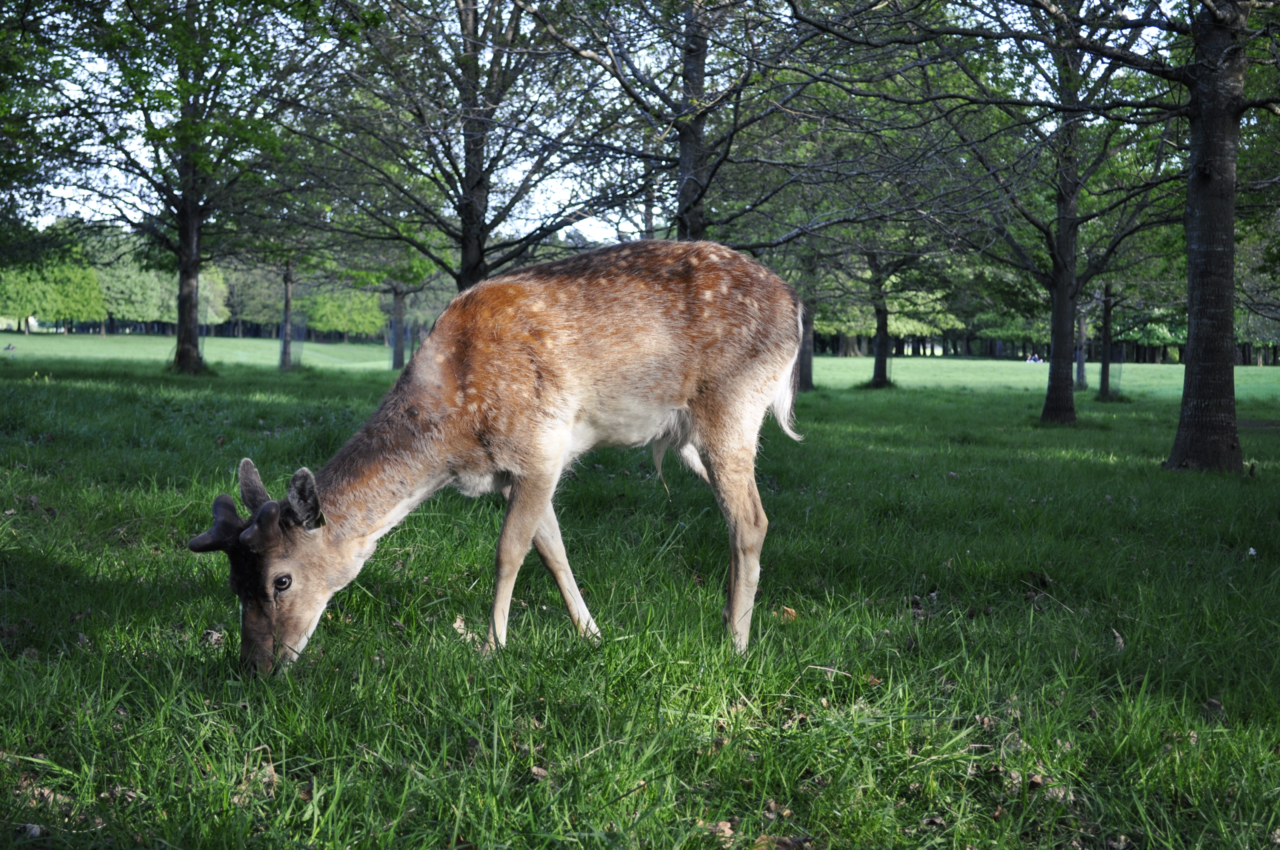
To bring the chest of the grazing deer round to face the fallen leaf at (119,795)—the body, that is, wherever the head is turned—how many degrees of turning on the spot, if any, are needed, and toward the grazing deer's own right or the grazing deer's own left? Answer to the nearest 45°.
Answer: approximately 45° to the grazing deer's own left

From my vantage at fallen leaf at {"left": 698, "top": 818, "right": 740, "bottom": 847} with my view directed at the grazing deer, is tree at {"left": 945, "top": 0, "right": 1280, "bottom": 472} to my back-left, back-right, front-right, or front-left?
front-right

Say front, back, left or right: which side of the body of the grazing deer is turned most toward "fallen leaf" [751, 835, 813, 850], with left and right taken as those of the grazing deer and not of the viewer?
left

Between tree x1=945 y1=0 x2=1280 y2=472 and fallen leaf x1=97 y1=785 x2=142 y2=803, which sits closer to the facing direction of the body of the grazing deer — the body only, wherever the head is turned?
the fallen leaf

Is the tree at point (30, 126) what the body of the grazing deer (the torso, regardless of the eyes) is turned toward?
no

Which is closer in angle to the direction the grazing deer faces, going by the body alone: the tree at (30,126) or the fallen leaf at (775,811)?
the tree

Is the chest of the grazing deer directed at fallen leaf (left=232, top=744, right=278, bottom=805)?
no

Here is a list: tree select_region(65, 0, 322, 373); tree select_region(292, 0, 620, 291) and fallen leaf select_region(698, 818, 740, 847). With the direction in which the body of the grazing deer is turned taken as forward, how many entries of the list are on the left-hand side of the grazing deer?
1

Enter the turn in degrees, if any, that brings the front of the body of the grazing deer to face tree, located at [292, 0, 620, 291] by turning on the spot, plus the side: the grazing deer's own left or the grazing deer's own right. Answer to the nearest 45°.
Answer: approximately 90° to the grazing deer's own right

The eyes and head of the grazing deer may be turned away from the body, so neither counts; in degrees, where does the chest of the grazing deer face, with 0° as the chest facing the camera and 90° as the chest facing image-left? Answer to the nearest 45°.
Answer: approximately 90°
